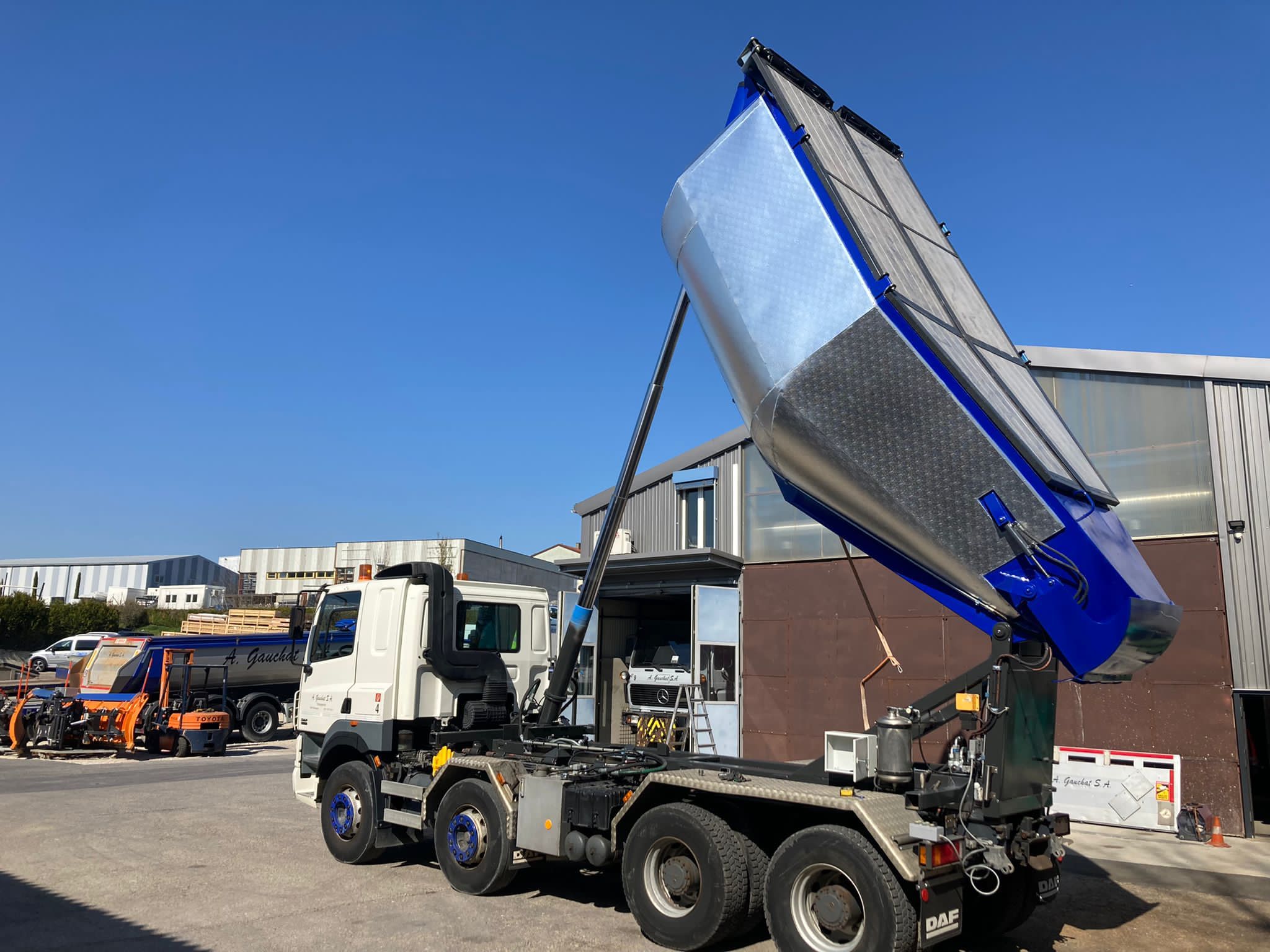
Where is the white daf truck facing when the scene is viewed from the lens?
facing away from the viewer and to the left of the viewer

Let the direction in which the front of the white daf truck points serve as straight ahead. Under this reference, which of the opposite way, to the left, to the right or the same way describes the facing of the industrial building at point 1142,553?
to the left

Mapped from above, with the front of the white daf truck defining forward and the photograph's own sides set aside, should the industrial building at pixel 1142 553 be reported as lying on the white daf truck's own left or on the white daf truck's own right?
on the white daf truck's own right

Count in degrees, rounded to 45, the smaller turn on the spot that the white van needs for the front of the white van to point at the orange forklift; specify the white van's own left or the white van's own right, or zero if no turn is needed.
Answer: approximately 90° to the white van's own left

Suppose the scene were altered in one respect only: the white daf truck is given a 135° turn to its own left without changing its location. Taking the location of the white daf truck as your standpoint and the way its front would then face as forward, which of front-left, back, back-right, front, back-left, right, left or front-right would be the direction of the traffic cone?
back-left

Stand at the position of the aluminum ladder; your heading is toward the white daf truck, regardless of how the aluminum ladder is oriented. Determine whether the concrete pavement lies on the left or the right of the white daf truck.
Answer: left

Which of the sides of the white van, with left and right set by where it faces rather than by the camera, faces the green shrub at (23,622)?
right

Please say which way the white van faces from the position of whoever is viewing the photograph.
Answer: facing to the left of the viewer

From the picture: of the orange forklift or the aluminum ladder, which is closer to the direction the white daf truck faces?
the orange forklift
